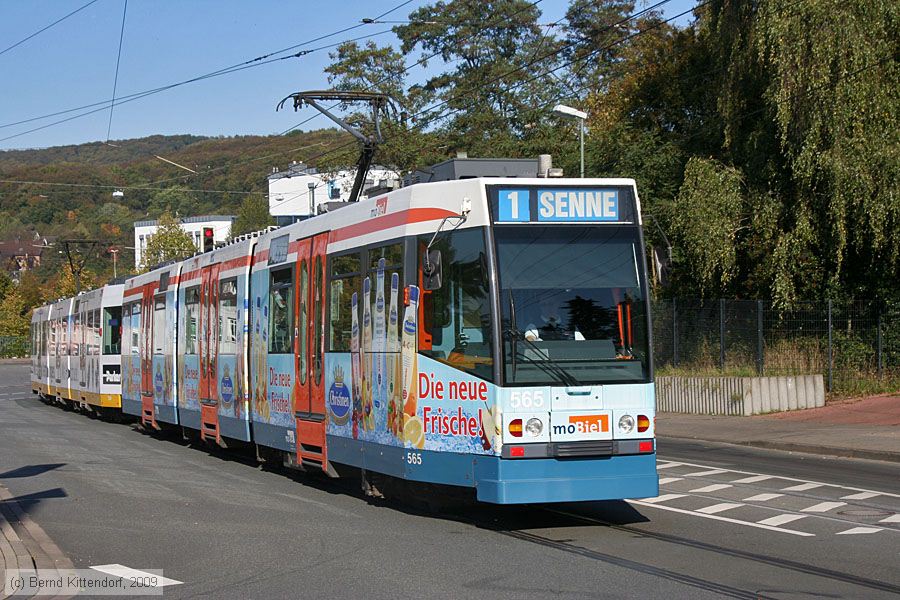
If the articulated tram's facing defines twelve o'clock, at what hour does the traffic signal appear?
The traffic signal is roughly at 7 o'clock from the articulated tram.

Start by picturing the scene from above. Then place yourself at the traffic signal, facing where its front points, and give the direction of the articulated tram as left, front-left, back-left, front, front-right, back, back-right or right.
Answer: front

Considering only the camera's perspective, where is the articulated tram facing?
facing the viewer and to the right of the viewer

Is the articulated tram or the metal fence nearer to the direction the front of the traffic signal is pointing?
the articulated tram

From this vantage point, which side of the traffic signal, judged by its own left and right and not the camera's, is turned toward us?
front

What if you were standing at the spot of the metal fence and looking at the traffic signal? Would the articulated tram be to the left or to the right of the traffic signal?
left

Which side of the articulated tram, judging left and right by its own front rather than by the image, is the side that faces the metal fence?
left

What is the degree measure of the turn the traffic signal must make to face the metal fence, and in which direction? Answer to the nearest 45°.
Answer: approximately 90° to its left

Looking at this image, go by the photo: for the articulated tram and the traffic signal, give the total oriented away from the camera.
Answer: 0
